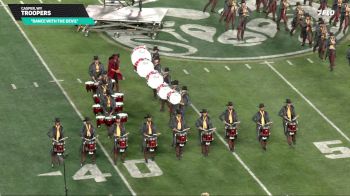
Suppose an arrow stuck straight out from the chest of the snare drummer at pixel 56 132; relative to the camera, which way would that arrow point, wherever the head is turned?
toward the camera

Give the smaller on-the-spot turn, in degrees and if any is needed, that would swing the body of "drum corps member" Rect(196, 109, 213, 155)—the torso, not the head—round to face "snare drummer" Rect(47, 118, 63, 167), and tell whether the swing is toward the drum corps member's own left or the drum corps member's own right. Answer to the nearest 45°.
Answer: approximately 90° to the drum corps member's own right

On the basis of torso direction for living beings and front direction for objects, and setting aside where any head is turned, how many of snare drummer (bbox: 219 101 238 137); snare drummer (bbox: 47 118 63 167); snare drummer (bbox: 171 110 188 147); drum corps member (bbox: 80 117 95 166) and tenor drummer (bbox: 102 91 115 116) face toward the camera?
5

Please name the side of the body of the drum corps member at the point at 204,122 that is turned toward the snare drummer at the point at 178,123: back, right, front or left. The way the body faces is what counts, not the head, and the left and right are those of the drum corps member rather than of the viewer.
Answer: right

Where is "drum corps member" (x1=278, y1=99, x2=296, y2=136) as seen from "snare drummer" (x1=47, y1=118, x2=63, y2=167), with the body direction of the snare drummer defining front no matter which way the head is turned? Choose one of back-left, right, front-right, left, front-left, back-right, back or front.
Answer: left

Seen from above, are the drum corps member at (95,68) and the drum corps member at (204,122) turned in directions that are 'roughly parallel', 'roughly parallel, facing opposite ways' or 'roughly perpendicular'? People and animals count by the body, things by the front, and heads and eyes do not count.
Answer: roughly parallel

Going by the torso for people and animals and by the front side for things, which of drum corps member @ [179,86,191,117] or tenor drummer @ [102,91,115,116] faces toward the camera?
the tenor drummer

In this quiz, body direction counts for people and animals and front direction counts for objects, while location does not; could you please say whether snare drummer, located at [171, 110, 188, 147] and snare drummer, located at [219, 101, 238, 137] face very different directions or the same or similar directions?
same or similar directions

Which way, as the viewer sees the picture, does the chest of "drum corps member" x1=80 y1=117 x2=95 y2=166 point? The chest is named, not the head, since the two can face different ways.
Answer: toward the camera

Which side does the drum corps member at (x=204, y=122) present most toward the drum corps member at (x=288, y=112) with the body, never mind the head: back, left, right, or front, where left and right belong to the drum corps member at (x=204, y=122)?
left

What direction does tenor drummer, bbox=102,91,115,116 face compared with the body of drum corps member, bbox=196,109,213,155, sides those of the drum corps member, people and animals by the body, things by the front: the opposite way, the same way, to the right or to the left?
the same way
